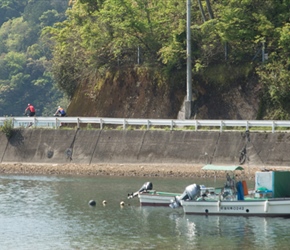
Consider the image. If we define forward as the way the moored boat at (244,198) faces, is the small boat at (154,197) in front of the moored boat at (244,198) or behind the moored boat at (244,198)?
behind

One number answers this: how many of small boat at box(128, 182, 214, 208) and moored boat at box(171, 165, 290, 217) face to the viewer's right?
2

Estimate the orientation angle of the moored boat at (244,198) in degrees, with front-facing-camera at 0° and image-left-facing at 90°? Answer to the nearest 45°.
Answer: approximately 270°

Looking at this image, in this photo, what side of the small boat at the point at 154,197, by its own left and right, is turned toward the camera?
right
